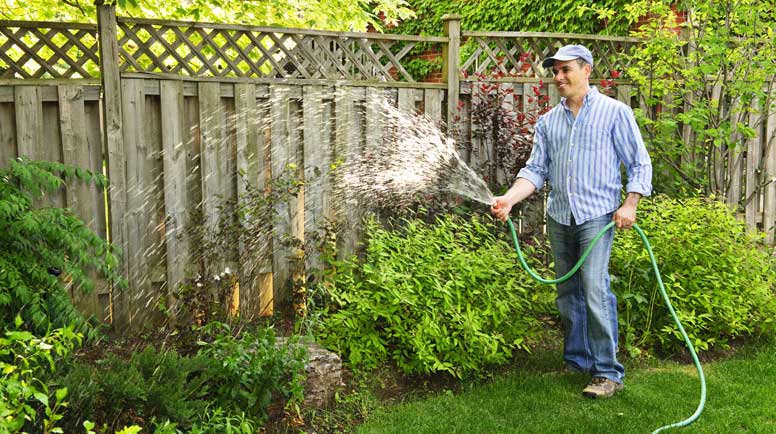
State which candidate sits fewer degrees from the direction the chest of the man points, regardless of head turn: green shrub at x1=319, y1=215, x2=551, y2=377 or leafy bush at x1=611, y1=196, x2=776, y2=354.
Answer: the green shrub

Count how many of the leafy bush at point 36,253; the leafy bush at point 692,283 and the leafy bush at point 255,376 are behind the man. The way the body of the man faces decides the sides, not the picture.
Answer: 1

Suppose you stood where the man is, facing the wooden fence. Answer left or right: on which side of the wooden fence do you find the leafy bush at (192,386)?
left

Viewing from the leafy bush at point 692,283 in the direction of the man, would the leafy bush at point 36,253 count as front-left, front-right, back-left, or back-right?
front-right

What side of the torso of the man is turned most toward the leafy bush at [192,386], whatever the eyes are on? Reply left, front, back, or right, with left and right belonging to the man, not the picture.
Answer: front

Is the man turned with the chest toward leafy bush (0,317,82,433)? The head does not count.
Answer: yes

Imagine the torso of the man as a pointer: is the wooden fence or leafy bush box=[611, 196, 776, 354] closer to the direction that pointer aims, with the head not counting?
the wooden fence

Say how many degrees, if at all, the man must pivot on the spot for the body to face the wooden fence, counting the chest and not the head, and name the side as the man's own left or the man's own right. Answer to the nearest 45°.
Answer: approximately 45° to the man's own right

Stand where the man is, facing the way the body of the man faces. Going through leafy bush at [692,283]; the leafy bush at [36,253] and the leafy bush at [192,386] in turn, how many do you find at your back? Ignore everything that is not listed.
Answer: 1

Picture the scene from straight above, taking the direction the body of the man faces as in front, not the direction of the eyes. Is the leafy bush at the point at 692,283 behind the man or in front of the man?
behind

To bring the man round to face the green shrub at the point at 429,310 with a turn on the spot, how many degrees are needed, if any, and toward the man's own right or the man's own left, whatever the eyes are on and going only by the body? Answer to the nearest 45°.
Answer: approximately 45° to the man's own right

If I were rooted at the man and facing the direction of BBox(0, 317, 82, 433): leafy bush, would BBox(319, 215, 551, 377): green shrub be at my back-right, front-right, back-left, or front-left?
front-right

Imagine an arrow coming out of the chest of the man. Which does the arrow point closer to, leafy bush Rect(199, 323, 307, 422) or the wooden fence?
the leafy bush

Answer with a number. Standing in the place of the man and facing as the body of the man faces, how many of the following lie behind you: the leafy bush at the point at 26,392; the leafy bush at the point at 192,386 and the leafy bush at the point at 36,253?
0

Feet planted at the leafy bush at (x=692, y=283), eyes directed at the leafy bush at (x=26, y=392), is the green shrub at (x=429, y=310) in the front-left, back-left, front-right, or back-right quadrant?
front-right

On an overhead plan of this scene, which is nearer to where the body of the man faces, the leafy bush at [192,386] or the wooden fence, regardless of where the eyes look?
the leafy bush

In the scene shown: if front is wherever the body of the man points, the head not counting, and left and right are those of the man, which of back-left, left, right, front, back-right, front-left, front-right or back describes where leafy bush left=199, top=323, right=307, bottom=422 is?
front

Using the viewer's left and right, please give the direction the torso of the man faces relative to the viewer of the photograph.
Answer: facing the viewer and to the left of the viewer
